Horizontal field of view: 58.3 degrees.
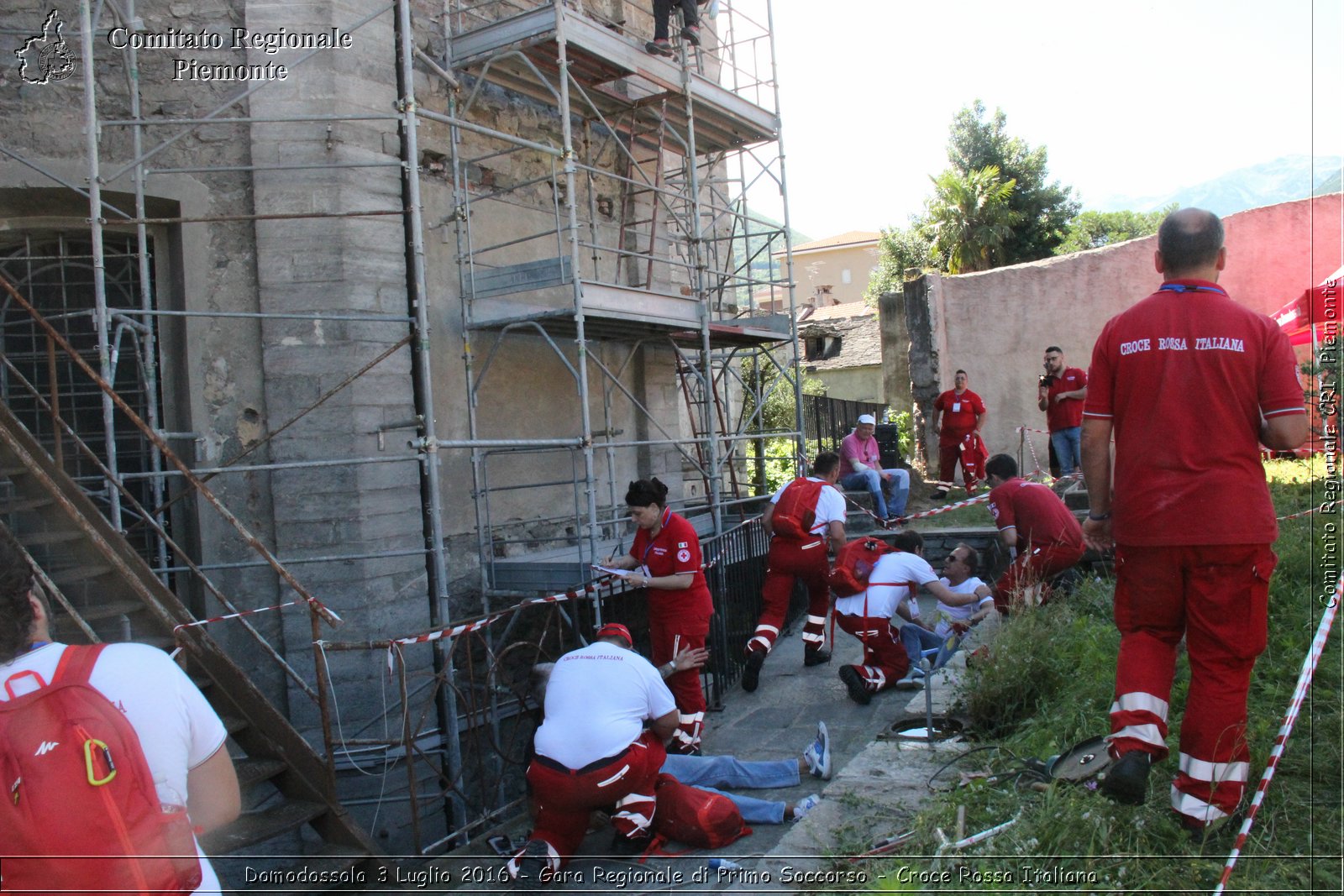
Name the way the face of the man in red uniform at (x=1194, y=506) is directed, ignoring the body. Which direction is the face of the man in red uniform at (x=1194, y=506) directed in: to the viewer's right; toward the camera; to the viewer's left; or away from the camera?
away from the camera

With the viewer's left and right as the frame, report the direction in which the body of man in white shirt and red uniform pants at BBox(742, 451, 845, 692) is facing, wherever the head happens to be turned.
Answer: facing away from the viewer and to the right of the viewer

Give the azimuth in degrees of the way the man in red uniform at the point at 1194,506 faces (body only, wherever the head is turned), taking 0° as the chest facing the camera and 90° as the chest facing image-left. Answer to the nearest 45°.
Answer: approximately 180°

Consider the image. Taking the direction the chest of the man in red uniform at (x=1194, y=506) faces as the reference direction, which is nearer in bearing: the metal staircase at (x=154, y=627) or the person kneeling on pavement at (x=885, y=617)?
the person kneeling on pavement

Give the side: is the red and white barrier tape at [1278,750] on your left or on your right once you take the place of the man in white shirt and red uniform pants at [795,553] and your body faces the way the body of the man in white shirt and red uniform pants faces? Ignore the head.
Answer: on your right

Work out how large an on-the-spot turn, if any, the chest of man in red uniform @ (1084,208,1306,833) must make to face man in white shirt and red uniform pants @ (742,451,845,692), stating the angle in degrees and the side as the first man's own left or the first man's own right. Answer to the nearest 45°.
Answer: approximately 45° to the first man's own left

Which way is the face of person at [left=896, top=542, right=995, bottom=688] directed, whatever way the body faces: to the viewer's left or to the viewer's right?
to the viewer's left

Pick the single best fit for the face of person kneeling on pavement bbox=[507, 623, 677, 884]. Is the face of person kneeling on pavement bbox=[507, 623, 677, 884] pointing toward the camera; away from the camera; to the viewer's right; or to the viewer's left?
away from the camera
